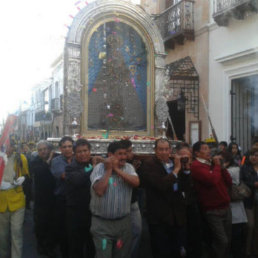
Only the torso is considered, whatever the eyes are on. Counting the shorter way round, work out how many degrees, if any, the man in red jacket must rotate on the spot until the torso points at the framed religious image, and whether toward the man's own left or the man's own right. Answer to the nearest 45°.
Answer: approximately 180°

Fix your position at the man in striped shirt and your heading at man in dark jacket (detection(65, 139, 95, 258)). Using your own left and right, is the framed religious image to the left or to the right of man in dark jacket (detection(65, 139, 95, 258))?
right

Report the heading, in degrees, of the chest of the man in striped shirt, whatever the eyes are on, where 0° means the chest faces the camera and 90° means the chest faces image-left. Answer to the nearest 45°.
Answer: approximately 0°

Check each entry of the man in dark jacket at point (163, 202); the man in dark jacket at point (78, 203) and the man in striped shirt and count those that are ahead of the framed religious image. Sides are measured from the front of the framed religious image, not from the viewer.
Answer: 3

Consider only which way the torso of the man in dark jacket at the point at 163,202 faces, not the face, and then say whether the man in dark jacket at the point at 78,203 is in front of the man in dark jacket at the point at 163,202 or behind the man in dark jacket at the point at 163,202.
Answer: behind

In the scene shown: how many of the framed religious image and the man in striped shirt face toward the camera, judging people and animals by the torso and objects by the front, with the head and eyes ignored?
2

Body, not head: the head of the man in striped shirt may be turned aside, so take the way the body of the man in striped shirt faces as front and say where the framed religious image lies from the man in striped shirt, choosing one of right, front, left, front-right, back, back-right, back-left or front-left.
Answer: back
